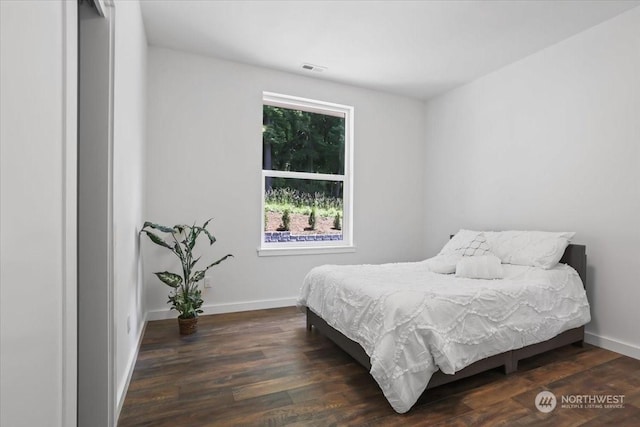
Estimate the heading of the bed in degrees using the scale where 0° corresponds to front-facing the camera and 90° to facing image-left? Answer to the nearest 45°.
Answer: approximately 45°
